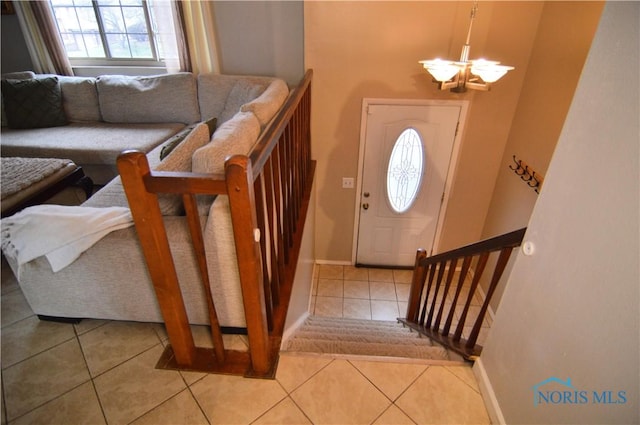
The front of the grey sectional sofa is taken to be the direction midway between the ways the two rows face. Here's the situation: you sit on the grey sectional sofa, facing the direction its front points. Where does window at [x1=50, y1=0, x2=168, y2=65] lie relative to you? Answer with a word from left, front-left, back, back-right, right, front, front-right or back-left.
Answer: back-right

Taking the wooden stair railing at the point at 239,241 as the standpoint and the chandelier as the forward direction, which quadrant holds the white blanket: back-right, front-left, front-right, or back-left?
back-left

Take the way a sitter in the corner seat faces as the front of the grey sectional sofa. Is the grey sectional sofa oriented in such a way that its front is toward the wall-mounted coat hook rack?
no

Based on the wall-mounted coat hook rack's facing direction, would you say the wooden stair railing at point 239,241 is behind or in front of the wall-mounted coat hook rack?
in front

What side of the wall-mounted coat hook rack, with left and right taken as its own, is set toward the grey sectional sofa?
front

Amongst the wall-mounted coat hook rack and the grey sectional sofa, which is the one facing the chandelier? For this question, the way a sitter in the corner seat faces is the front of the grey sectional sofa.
the wall-mounted coat hook rack

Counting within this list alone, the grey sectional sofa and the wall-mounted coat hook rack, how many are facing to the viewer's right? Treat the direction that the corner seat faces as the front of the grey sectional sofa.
0

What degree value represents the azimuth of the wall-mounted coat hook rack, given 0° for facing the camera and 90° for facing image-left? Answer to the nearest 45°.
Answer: approximately 45°

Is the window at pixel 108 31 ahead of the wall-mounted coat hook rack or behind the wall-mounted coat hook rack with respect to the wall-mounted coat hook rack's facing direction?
ahead

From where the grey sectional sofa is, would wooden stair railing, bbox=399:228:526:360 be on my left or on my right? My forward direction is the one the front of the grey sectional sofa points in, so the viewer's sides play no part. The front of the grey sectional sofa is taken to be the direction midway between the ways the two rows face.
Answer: on my left

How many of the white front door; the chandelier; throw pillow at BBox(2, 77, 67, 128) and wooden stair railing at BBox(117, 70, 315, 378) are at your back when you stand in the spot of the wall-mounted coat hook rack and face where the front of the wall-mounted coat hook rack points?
0

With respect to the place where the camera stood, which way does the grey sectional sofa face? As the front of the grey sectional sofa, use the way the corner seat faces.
facing the viewer and to the left of the viewer

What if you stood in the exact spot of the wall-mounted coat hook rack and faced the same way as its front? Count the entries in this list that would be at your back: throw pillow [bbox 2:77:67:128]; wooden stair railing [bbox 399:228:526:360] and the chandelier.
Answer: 0

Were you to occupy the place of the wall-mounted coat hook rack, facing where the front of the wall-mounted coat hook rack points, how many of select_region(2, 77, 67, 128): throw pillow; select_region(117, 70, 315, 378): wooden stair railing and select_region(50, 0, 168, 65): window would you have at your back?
0

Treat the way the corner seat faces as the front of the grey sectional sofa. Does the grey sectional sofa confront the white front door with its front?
no

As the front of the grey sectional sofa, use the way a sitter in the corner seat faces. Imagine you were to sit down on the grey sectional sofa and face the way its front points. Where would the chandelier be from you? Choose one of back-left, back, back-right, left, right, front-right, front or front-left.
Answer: back-left

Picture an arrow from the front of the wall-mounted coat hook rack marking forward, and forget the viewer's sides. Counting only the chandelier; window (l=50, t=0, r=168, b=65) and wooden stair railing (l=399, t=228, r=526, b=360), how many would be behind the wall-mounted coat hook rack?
0
